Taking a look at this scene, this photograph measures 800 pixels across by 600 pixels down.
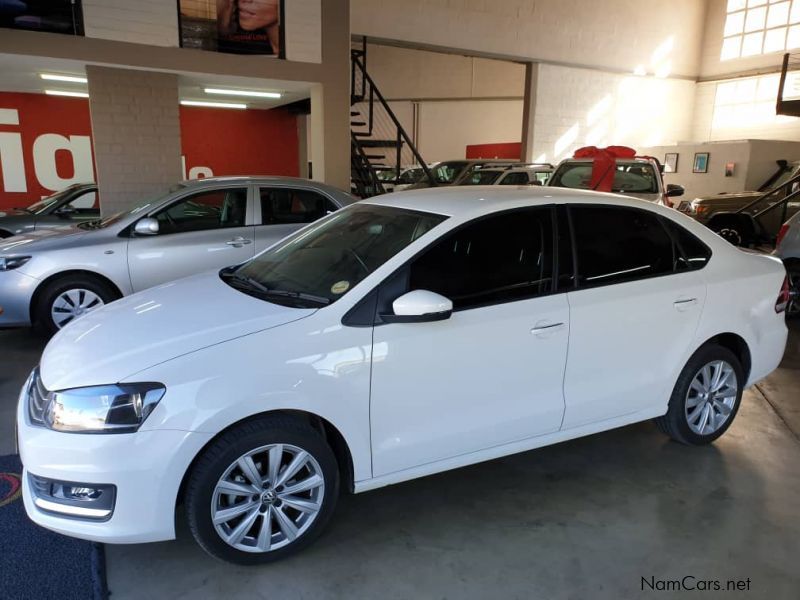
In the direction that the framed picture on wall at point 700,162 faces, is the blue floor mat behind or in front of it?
in front

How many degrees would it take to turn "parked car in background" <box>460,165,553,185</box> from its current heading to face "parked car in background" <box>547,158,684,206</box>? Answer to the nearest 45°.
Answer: approximately 90° to its left

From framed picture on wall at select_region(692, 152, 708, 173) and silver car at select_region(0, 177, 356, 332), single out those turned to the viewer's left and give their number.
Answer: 1

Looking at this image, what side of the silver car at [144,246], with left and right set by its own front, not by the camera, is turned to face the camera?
left

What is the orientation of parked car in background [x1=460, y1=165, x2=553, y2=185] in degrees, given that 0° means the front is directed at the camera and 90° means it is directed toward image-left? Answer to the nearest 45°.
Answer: approximately 45°

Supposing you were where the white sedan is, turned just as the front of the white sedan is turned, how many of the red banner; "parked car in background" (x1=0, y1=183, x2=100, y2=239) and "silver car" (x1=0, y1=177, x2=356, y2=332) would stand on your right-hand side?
3

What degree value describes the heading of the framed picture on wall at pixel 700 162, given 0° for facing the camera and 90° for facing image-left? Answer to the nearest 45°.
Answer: approximately 0°

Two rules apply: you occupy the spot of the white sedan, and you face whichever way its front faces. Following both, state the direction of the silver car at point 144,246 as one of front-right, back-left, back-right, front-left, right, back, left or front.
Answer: right

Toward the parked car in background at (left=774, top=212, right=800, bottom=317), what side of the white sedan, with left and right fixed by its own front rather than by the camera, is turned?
back

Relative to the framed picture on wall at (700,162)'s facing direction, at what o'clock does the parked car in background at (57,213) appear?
The parked car in background is roughly at 1 o'clock from the framed picture on wall.

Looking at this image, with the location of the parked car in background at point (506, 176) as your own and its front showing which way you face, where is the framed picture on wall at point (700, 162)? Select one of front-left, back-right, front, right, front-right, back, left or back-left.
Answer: back

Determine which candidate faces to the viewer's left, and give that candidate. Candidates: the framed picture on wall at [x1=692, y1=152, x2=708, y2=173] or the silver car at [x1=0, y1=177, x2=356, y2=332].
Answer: the silver car

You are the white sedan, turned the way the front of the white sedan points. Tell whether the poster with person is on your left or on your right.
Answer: on your right

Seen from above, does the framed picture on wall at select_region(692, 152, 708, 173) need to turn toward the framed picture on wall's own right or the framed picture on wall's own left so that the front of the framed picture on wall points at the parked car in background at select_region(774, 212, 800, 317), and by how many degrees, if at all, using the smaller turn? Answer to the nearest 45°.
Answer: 0° — it already faces it

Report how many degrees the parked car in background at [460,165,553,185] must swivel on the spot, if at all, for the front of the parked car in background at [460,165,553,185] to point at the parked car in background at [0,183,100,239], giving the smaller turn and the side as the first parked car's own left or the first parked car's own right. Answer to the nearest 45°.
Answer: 0° — it already faces it
